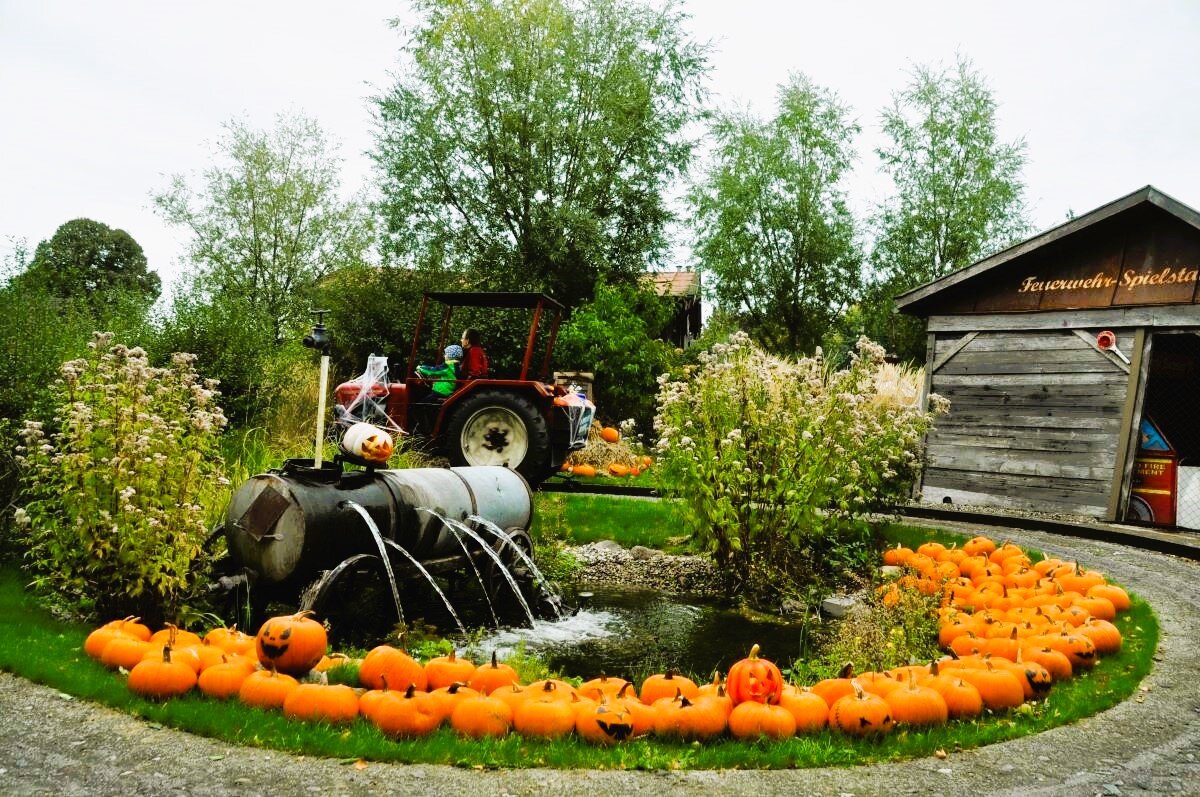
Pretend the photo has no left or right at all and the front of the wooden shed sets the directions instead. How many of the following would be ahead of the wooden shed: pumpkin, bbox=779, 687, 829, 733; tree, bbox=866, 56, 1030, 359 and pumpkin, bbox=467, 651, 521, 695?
2

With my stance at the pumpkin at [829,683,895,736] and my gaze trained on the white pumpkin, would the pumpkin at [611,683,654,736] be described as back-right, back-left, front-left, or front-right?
front-left

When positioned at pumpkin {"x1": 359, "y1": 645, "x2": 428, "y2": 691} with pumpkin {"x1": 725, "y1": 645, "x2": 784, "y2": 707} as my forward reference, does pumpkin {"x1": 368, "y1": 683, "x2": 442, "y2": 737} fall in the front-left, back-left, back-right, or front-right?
front-right

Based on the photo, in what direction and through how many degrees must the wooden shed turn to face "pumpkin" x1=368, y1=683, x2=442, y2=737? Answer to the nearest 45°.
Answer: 0° — it already faces it

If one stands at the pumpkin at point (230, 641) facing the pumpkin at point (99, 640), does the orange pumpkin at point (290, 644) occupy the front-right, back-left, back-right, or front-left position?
back-left

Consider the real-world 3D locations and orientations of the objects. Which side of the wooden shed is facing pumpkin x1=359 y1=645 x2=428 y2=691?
front

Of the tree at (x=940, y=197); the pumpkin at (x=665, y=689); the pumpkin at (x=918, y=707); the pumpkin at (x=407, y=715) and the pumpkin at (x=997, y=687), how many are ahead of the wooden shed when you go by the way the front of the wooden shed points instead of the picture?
4

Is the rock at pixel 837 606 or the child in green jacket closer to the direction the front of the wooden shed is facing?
the rock

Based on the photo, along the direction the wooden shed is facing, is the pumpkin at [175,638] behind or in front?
in front

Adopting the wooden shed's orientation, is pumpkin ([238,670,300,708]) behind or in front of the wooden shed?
in front

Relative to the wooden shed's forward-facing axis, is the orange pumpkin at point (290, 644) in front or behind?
in front

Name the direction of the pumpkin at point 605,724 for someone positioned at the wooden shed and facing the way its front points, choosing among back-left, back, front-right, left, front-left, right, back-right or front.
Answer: front

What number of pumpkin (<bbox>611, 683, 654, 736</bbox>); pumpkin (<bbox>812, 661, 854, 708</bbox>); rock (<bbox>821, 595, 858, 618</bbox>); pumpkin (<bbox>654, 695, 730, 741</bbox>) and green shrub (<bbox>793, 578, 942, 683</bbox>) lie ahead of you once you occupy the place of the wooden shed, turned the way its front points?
5

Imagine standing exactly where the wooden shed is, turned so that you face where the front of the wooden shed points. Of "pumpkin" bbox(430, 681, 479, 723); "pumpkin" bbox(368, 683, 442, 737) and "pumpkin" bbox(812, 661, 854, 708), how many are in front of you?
3

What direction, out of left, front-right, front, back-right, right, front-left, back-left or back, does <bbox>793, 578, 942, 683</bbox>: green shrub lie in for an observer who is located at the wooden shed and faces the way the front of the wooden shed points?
front

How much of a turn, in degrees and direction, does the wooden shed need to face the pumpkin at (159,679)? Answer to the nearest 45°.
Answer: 0° — it already faces it

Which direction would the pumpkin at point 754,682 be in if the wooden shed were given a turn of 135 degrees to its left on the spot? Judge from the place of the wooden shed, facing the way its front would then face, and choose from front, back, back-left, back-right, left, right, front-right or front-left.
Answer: back-right

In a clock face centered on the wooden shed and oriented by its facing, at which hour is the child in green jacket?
The child in green jacket is roughly at 2 o'clock from the wooden shed.

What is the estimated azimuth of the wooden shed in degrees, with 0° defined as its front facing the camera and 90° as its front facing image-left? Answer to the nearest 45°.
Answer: approximately 0°

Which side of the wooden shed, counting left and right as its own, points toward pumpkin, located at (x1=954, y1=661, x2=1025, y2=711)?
front

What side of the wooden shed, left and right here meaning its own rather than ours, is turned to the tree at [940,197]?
back
